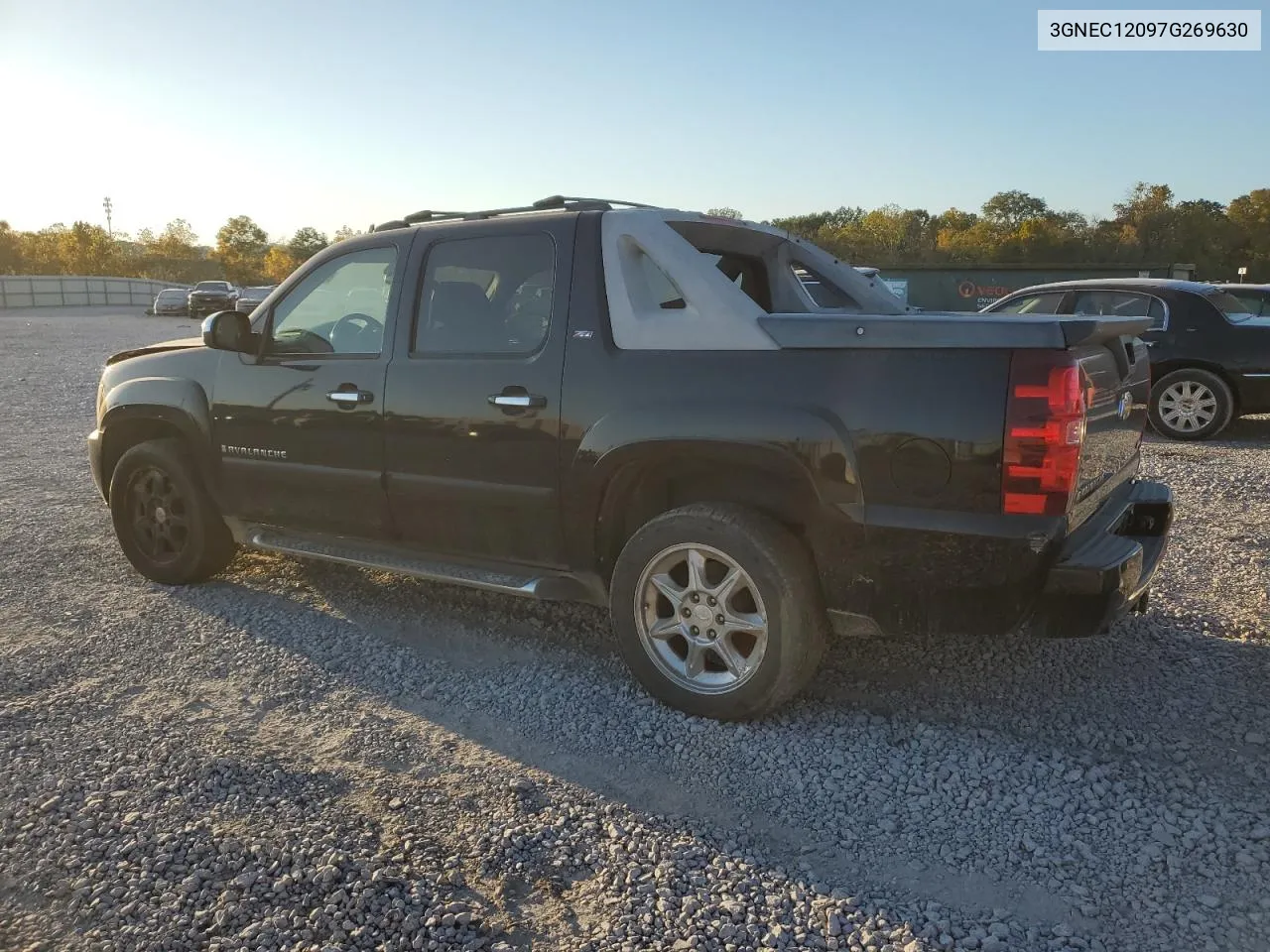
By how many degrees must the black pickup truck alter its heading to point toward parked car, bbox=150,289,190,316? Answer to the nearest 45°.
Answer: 0° — it already faces it

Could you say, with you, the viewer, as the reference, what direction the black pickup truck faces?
facing away from the viewer and to the left of the viewer
